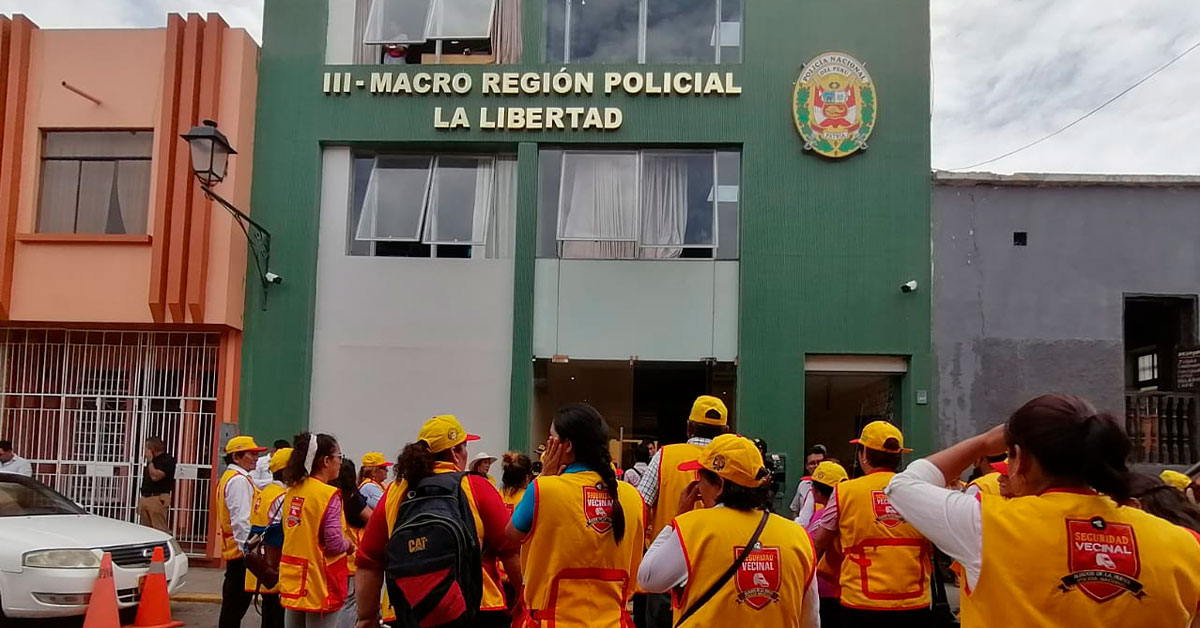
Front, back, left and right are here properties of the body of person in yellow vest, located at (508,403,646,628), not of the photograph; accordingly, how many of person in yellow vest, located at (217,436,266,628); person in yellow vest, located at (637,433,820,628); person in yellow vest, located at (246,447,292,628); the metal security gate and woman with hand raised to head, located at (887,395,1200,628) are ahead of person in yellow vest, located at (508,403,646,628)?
3

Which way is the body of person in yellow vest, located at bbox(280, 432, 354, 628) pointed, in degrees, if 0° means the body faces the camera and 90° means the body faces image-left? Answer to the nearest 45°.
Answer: approximately 225°

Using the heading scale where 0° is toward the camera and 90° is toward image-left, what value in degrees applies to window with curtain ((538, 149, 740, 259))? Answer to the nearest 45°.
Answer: approximately 0°

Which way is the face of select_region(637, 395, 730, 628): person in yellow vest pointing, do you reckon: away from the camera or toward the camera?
away from the camera

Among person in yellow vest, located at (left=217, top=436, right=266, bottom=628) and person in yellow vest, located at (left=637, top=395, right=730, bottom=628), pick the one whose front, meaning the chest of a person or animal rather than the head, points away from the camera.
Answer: person in yellow vest, located at (left=637, top=395, right=730, bottom=628)

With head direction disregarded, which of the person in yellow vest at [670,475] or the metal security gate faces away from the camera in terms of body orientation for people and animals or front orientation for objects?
the person in yellow vest

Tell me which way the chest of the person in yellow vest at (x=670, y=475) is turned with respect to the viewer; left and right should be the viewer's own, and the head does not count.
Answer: facing away from the viewer

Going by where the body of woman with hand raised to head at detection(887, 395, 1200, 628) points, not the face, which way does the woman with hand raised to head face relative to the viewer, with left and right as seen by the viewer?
facing away from the viewer and to the left of the viewer

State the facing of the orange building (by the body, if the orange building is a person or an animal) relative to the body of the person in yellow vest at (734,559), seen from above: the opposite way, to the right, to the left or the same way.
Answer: the opposite way

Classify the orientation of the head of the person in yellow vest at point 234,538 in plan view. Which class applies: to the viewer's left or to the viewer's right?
to the viewer's right
